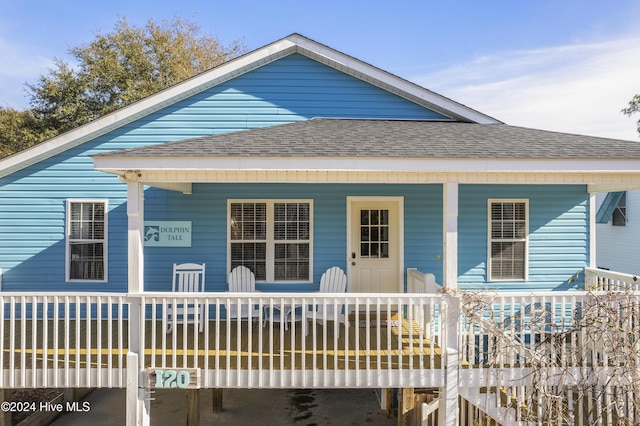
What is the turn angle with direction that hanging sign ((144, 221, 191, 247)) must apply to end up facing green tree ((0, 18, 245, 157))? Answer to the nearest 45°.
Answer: approximately 180°

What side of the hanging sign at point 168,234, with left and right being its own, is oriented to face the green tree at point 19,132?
back

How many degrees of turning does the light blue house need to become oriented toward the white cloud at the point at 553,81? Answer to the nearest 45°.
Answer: approximately 135° to its left

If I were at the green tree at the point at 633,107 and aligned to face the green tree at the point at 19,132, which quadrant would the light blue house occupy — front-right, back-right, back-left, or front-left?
front-left

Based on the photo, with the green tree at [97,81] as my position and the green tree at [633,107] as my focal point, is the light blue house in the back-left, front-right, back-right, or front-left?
front-right

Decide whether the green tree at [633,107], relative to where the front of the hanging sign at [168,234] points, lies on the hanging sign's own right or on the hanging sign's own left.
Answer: on the hanging sign's own left

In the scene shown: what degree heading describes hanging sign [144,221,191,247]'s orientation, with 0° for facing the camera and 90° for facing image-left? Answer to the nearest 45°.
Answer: approximately 0°

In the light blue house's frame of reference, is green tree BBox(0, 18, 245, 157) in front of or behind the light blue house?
behind

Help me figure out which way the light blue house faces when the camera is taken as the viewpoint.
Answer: facing the viewer

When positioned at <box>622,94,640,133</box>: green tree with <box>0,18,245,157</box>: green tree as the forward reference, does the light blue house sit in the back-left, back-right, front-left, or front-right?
front-left
